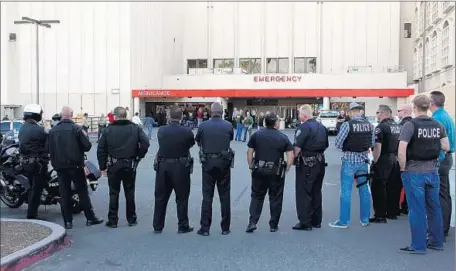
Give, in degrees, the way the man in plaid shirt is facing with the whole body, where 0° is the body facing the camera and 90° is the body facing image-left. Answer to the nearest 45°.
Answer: approximately 135°

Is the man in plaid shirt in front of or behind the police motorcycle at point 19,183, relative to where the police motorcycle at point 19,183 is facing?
behind

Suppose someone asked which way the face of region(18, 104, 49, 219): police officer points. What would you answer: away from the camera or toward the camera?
away from the camera

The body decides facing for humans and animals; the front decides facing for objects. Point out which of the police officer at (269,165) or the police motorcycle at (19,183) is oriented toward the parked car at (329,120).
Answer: the police officer

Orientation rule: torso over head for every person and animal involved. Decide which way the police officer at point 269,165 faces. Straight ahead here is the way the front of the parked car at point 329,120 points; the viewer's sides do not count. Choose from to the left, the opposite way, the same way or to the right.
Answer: the opposite way

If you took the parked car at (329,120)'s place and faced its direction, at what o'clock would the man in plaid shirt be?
The man in plaid shirt is roughly at 12 o'clock from the parked car.

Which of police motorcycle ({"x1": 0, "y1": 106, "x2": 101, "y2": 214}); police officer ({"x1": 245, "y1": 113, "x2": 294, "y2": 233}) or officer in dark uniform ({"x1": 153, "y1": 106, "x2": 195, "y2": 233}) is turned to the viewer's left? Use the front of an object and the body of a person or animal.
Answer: the police motorcycle

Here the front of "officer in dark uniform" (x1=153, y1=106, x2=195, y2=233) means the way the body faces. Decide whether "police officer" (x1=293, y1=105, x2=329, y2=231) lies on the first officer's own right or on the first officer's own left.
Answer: on the first officer's own right

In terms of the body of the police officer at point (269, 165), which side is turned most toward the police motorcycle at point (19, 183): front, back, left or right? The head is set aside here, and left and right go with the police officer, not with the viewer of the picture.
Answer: left

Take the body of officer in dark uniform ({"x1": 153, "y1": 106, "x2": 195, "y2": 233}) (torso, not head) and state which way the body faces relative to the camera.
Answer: away from the camera

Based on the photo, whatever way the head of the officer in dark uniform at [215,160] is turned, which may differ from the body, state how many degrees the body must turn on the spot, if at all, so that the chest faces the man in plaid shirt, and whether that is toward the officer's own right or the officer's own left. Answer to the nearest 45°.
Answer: approximately 90° to the officer's own right

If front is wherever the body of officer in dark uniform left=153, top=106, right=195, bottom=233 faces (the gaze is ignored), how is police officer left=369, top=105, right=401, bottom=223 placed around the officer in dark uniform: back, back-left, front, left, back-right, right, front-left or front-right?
right

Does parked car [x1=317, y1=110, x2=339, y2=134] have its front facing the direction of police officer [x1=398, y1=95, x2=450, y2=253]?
yes

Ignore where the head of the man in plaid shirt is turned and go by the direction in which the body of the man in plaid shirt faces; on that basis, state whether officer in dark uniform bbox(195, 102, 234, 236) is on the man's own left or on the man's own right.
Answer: on the man's own left

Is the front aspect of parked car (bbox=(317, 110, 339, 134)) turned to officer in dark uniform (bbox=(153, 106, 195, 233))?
yes

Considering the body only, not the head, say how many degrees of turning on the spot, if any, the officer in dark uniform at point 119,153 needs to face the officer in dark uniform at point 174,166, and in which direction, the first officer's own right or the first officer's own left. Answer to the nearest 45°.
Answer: approximately 135° to the first officer's own right

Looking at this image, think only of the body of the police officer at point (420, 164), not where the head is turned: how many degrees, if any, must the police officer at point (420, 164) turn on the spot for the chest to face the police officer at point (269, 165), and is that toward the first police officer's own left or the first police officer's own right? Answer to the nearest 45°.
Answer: approximately 45° to the first police officer's own left
